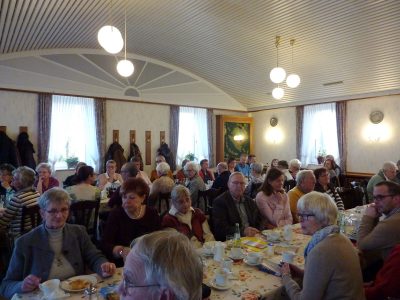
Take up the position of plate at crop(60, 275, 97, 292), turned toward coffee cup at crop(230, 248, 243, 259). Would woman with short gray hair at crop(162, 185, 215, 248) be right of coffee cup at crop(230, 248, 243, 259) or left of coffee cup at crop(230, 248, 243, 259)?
left

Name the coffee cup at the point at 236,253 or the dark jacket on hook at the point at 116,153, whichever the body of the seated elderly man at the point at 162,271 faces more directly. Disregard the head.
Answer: the dark jacket on hook

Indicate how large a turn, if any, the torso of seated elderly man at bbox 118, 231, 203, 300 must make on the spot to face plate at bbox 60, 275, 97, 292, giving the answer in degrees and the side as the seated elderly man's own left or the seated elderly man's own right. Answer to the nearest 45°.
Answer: approximately 45° to the seated elderly man's own right

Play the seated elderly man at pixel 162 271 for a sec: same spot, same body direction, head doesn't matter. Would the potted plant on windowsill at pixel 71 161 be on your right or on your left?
on your right
